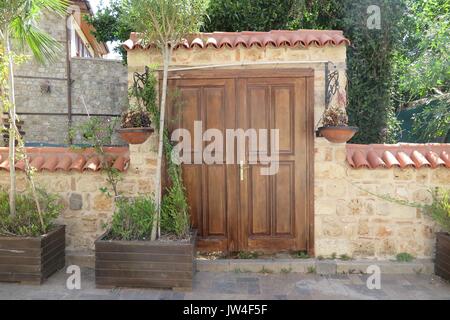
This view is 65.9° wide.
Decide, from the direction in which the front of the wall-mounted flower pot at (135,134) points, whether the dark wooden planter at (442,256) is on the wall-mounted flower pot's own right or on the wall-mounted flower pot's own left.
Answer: on the wall-mounted flower pot's own left

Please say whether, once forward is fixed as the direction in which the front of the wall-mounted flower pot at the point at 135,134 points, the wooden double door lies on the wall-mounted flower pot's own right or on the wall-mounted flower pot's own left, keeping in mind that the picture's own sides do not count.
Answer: on the wall-mounted flower pot's own left

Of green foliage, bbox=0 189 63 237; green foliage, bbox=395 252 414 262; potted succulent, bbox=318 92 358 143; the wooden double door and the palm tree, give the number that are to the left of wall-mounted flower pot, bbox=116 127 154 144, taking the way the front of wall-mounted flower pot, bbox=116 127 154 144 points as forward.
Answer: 3

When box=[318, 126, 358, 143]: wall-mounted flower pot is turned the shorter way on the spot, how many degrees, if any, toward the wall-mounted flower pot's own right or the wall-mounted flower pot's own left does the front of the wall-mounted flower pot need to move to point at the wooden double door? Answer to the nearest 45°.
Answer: approximately 90° to the wall-mounted flower pot's own right

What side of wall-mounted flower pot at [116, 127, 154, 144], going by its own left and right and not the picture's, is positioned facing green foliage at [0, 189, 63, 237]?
right

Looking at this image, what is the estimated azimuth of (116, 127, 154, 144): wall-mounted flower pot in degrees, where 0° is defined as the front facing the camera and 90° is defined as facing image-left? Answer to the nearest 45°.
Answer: approximately 0°

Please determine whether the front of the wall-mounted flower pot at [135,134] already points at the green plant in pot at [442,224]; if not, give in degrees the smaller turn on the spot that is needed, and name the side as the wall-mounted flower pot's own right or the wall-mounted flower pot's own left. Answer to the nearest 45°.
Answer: approximately 90° to the wall-mounted flower pot's own left
